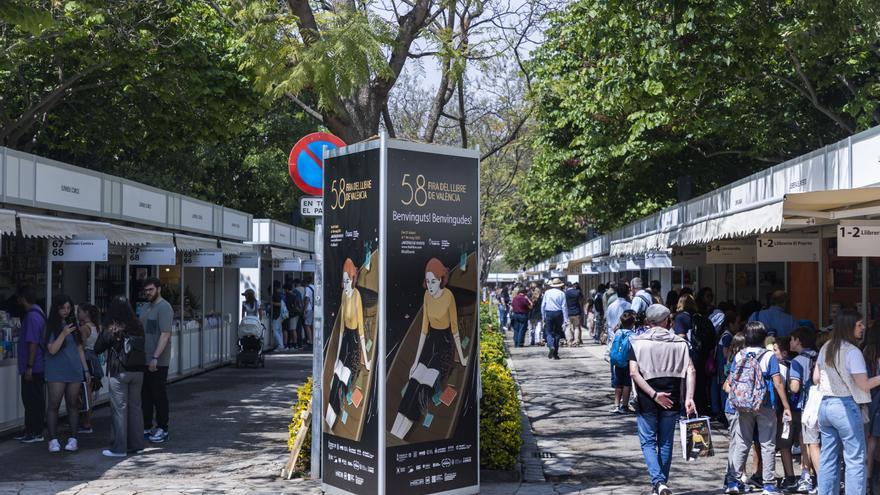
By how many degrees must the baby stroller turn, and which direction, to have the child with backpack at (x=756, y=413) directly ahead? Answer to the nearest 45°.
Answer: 0° — it already faces them

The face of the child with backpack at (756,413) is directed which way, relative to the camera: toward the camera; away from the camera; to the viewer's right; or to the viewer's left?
away from the camera

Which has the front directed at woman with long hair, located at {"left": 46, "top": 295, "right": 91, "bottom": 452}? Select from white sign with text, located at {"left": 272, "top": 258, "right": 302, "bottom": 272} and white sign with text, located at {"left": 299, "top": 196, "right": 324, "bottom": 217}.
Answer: white sign with text, located at {"left": 272, "top": 258, "right": 302, "bottom": 272}

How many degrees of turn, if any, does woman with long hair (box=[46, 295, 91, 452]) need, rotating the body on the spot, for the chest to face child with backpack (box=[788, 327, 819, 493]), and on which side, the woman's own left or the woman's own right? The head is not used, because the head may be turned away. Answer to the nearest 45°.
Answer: approximately 45° to the woman's own left

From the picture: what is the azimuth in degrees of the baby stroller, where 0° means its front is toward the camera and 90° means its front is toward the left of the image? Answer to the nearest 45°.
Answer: approximately 0°

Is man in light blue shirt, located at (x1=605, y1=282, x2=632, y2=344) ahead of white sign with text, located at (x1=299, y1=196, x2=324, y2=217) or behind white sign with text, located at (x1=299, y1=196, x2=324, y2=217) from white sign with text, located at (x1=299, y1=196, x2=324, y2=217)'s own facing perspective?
behind

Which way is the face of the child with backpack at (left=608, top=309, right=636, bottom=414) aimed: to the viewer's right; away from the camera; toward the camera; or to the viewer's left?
away from the camera

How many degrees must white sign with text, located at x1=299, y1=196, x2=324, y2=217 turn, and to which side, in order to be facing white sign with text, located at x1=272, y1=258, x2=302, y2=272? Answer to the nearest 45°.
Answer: approximately 180°
